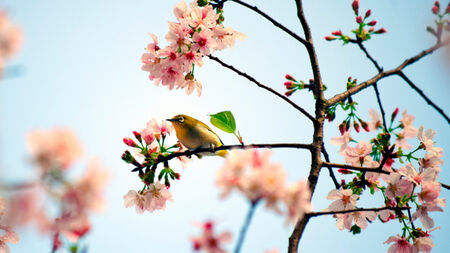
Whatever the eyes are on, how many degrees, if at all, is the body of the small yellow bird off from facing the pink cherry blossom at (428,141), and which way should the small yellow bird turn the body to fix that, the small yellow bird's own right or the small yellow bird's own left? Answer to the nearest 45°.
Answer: approximately 135° to the small yellow bird's own left

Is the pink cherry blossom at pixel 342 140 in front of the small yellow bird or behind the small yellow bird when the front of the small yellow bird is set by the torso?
behind

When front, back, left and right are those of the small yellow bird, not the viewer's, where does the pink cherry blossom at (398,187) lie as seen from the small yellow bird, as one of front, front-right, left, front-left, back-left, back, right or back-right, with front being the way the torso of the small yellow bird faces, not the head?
back-left

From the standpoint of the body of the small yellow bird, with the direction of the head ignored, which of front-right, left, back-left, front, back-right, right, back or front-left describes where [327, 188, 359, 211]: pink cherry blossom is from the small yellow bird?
back-left

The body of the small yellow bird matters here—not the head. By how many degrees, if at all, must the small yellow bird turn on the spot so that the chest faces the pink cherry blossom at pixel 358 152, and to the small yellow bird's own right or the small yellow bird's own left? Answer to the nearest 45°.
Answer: approximately 135° to the small yellow bird's own left

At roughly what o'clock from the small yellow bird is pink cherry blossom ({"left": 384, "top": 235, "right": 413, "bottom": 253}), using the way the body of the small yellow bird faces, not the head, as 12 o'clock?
The pink cherry blossom is roughly at 7 o'clock from the small yellow bird.

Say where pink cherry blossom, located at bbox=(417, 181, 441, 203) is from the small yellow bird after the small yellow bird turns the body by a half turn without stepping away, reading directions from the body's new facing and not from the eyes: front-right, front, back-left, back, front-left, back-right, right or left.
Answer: front-right

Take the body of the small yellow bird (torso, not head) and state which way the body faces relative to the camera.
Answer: to the viewer's left
